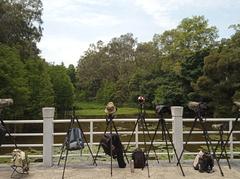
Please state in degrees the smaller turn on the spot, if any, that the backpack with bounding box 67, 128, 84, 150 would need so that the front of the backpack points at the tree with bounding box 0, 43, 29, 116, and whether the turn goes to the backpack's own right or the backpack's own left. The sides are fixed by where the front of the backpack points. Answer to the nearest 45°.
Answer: approximately 180°

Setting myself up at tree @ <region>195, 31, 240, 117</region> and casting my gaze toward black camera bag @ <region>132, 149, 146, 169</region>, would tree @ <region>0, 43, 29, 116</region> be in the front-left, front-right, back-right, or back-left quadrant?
front-right

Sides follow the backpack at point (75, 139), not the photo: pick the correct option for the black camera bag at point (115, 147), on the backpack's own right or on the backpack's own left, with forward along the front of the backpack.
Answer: on the backpack's own left

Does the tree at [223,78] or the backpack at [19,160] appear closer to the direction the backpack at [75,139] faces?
the backpack

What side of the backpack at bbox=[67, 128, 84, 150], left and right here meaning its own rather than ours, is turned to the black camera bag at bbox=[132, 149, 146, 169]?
left

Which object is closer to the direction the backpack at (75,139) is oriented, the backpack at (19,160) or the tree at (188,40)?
the backpack

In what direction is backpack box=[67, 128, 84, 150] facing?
toward the camera

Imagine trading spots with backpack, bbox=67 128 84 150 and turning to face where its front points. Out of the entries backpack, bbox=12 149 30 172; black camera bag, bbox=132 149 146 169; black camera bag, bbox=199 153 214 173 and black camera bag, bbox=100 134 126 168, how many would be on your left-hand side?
3

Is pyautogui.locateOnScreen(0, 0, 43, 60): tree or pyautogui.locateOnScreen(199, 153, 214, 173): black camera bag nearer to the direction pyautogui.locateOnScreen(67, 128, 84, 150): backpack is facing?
the black camera bag

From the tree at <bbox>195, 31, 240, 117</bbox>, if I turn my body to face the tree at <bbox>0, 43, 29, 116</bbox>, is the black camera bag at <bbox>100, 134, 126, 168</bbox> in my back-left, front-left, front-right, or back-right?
front-left

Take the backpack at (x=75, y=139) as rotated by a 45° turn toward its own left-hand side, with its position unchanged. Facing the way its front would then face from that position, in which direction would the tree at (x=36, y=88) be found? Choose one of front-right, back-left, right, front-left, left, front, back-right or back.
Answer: back-left

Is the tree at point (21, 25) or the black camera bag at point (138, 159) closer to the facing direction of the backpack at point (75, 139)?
the black camera bag

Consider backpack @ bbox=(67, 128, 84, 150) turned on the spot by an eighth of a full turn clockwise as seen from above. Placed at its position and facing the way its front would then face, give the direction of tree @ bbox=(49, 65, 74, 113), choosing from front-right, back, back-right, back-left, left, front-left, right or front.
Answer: back-right

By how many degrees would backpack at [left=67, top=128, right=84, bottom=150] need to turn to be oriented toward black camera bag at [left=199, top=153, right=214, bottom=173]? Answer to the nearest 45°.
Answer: approximately 90° to its left

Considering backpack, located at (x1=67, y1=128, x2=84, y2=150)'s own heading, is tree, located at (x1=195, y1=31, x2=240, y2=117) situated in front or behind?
behind

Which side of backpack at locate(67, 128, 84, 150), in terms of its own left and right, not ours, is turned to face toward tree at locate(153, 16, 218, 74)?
back

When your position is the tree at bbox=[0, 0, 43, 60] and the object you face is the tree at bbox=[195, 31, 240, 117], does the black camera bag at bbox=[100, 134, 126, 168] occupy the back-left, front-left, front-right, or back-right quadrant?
front-right
